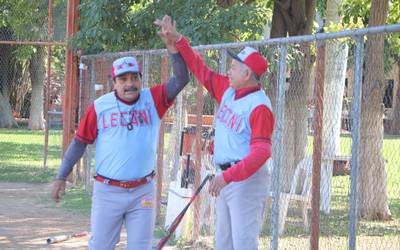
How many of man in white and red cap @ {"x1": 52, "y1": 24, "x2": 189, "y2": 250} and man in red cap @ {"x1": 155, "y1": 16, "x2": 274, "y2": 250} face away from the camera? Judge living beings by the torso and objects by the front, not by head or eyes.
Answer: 0

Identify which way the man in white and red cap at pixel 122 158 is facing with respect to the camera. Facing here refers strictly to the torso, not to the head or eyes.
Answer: toward the camera

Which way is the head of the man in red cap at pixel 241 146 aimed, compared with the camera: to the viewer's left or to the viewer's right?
to the viewer's left

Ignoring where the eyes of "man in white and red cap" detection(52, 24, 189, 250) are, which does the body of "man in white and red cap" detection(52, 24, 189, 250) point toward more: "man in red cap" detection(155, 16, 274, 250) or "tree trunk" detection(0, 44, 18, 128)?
the man in red cap

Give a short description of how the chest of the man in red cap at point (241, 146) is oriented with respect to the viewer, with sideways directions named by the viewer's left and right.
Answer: facing the viewer and to the left of the viewer

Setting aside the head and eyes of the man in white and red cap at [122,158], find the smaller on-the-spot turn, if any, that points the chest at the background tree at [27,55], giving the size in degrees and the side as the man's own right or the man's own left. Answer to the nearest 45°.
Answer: approximately 180°
